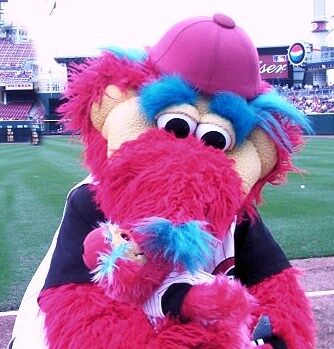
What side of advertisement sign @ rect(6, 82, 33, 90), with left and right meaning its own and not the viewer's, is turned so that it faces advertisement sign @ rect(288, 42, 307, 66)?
left

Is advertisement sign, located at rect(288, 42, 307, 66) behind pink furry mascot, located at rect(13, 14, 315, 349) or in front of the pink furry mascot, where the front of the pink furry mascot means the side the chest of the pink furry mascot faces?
behind

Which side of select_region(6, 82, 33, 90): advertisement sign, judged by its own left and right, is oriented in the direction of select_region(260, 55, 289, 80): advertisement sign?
left

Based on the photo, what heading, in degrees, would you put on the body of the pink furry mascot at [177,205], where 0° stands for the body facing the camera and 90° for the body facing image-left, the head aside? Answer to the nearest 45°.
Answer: approximately 0°

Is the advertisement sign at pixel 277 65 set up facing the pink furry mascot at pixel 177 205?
yes
